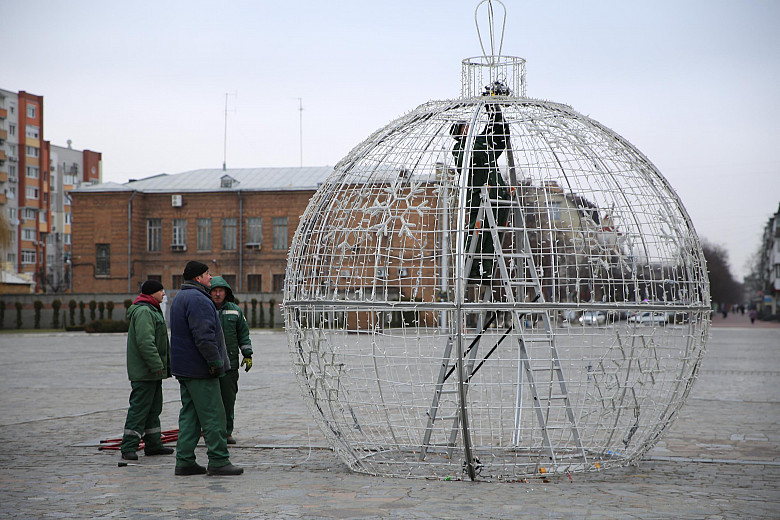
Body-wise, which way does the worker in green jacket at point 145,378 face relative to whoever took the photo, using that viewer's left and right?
facing to the right of the viewer

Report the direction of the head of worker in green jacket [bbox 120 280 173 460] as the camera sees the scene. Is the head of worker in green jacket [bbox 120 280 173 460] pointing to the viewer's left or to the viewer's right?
to the viewer's right

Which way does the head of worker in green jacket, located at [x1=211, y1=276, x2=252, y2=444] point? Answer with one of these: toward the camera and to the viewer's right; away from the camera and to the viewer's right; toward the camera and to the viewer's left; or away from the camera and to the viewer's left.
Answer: toward the camera and to the viewer's left
